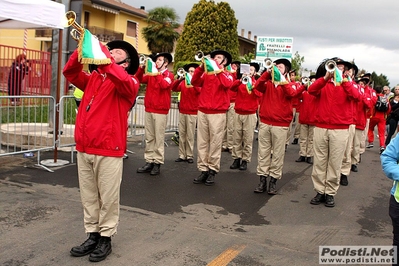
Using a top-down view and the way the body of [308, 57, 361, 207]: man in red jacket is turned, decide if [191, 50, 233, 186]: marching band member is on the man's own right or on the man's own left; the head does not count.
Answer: on the man's own right

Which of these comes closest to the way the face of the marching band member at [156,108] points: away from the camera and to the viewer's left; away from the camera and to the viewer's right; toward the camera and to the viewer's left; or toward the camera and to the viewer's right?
toward the camera and to the viewer's left

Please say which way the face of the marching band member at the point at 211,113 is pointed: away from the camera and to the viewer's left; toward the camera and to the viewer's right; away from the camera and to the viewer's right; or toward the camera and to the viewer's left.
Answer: toward the camera and to the viewer's left

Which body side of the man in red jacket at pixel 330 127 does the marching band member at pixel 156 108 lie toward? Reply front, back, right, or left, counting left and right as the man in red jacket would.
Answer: right

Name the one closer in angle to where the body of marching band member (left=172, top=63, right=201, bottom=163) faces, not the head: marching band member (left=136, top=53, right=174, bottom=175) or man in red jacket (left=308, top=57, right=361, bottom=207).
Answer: the marching band member

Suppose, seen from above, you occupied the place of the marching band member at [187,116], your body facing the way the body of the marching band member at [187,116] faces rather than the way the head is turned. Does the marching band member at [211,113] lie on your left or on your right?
on your left
